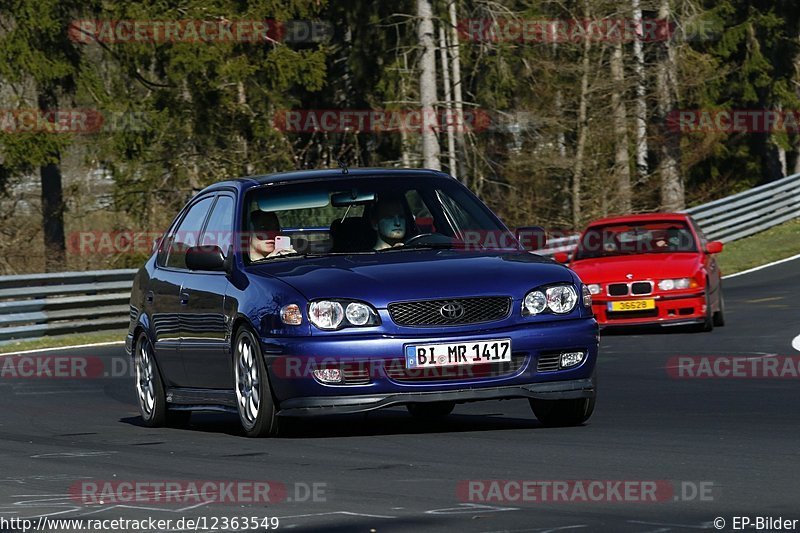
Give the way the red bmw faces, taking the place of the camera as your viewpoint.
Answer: facing the viewer

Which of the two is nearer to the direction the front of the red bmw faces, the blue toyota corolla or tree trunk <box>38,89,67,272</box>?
the blue toyota corolla

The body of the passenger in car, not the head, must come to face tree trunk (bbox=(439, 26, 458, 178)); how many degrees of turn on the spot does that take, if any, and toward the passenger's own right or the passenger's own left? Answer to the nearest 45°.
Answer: approximately 135° to the passenger's own left

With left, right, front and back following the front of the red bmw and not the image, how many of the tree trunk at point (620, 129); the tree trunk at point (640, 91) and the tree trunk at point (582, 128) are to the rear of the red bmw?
3

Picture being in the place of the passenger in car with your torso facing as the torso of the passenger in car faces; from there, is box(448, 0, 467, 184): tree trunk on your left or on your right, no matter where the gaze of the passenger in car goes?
on your left

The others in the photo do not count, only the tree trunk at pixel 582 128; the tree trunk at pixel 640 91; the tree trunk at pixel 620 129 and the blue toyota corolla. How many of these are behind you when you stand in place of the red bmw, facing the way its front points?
3

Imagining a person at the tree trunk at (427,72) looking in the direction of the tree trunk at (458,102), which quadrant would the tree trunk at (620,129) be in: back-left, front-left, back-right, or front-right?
front-right

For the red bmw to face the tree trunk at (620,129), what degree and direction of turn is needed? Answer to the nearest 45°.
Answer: approximately 180°

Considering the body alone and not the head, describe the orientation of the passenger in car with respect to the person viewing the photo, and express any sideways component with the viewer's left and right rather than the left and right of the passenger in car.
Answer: facing the viewer and to the right of the viewer

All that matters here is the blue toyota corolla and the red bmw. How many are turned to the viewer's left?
0

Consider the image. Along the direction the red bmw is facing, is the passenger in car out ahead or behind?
ahead

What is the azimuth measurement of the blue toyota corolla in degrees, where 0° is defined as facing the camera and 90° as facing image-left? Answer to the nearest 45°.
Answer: approximately 315°

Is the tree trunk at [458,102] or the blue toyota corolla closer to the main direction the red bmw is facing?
the blue toyota corolla

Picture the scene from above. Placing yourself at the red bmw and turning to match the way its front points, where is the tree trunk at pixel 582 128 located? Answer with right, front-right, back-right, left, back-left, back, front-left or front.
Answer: back

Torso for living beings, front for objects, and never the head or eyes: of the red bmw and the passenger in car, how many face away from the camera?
0
